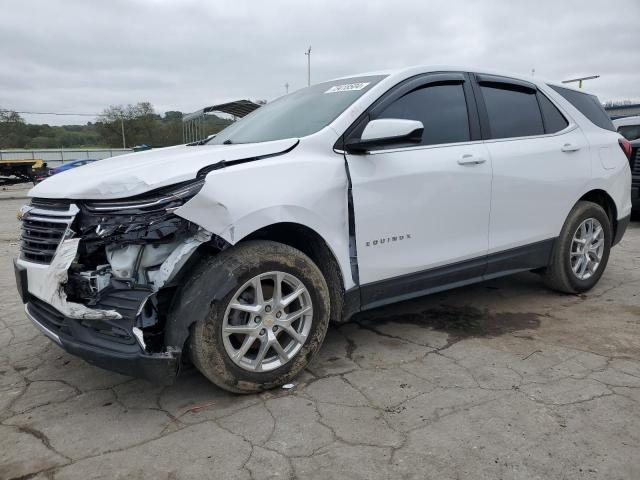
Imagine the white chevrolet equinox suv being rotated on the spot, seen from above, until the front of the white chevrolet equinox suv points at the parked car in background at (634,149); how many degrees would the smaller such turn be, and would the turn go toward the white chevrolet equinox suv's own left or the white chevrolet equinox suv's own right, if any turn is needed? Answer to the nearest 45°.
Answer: approximately 180°

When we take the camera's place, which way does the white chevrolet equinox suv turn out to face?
facing the viewer and to the left of the viewer

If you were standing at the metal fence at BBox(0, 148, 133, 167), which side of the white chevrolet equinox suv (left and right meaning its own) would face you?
right
